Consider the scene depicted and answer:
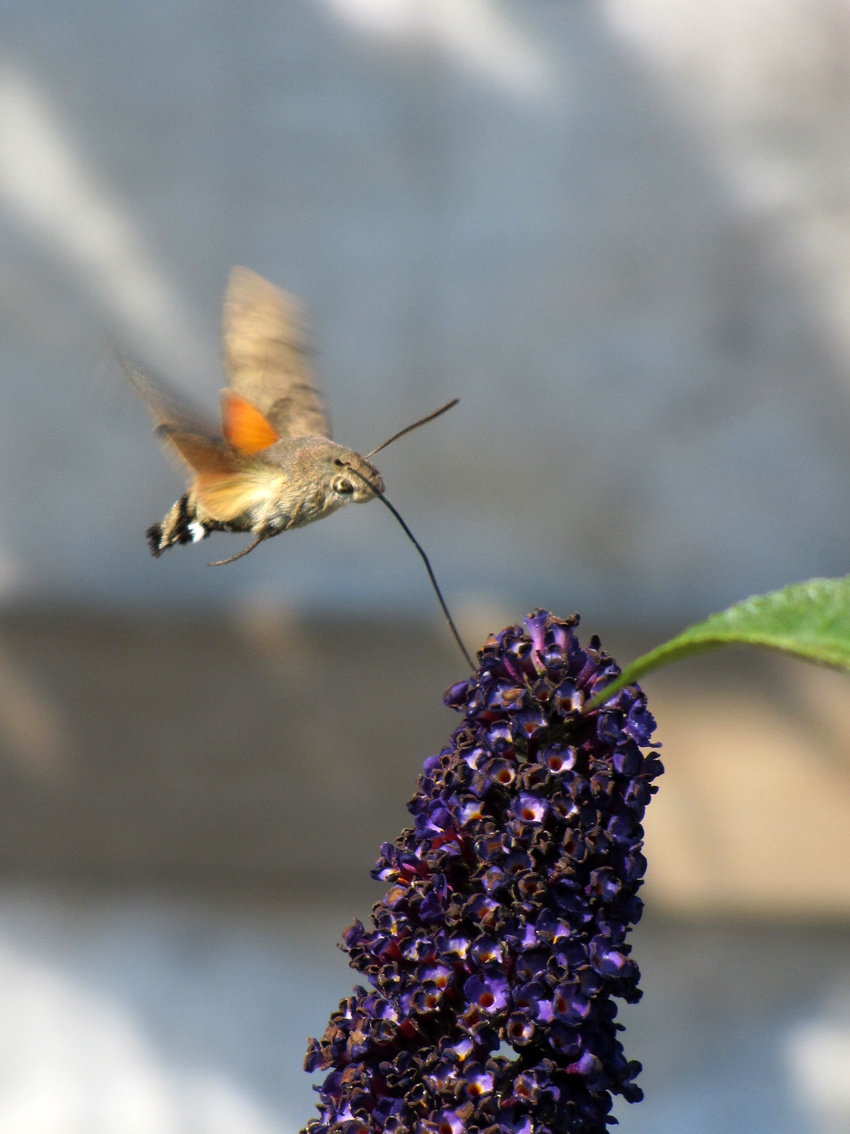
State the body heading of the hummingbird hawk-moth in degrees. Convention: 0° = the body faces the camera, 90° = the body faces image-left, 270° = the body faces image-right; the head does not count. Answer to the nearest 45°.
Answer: approximately 270°
